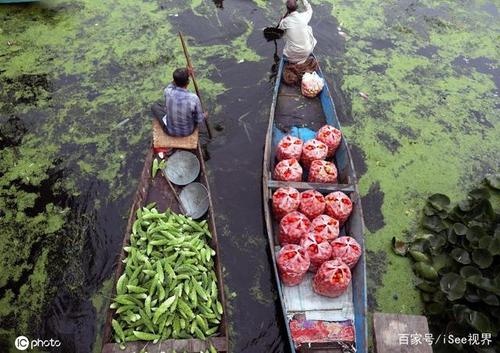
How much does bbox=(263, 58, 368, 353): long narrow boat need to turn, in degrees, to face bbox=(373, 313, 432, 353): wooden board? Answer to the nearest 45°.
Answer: approximately 180°

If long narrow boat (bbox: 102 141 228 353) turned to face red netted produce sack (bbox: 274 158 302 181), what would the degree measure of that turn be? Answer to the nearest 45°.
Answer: approximately 45° to its right

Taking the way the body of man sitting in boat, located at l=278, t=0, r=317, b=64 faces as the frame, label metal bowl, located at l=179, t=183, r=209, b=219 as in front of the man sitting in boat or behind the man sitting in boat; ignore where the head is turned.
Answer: behind

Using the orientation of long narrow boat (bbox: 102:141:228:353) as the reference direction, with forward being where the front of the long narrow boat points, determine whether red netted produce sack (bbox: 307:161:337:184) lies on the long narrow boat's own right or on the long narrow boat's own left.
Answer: on the long narrow boat's own right

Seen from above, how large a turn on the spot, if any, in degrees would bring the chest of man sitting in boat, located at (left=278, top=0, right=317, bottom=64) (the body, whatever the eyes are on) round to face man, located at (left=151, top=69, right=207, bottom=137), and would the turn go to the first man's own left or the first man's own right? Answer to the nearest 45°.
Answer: approximately 135° to the first man's own left

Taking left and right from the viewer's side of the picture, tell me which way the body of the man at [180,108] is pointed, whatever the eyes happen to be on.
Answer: facing away from the viewer

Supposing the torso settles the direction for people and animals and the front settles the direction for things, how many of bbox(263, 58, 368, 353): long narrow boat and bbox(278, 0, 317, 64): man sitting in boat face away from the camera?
2

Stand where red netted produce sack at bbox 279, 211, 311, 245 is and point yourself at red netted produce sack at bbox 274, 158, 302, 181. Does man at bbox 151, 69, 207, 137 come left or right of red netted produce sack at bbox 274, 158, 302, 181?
left

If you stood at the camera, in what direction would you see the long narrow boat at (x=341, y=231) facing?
facing away from the viewer

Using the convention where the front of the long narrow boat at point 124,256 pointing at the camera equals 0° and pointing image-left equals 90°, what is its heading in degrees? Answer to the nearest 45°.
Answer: approximately 180°

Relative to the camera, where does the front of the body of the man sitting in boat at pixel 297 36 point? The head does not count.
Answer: away from the camera

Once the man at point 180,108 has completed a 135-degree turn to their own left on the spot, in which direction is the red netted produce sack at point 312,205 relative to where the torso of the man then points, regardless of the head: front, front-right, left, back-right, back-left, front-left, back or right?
left

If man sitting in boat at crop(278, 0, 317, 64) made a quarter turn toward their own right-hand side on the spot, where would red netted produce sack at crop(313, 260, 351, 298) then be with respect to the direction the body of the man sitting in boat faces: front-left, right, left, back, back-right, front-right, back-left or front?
right
